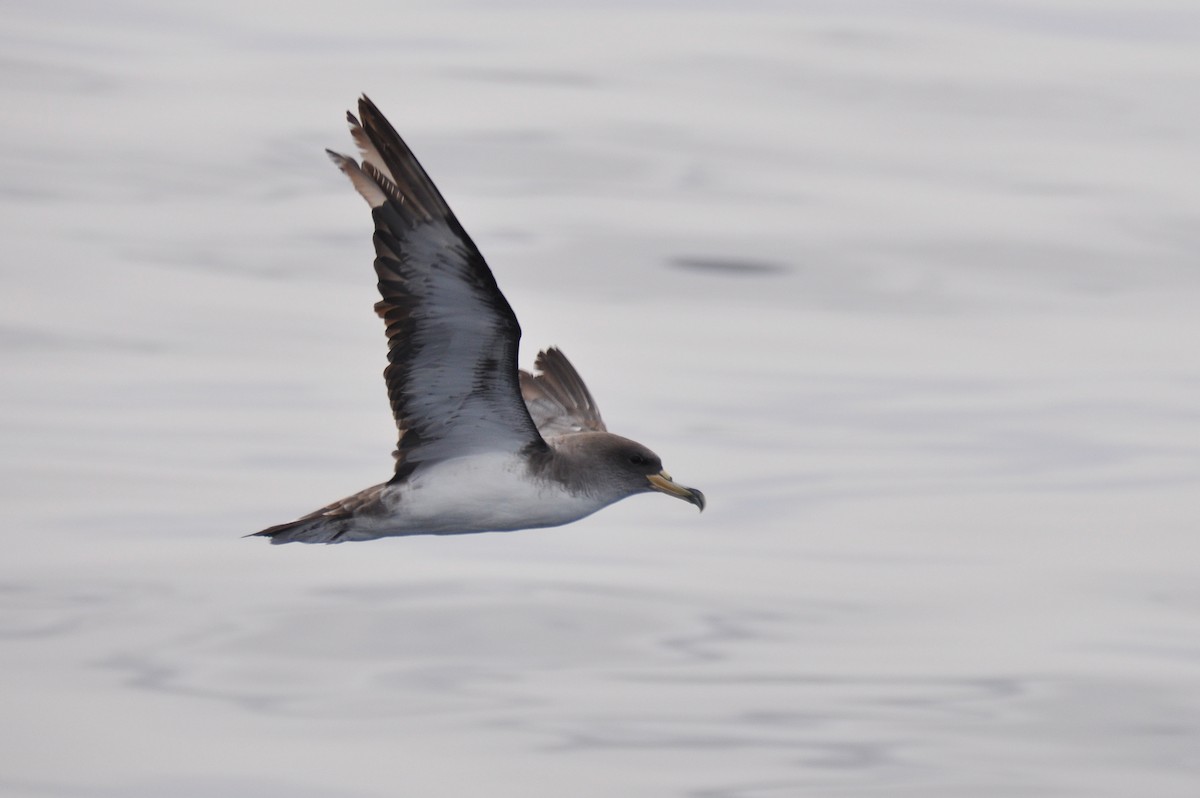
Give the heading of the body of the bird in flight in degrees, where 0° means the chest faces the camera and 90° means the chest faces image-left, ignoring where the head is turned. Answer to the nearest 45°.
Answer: approximately 270°
